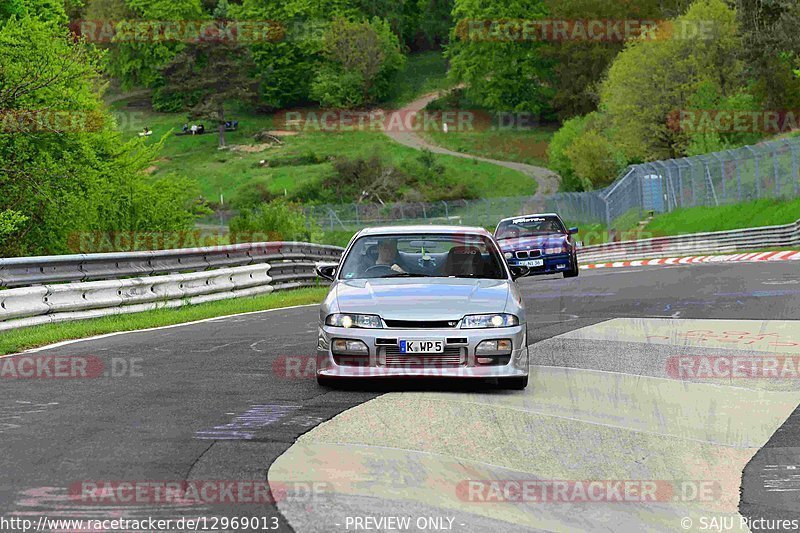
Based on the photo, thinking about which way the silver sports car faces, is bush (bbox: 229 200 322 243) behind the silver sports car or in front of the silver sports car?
behind

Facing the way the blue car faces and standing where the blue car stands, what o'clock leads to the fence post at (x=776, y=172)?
The fence post is roughly at 7 o'clock from the blue car.

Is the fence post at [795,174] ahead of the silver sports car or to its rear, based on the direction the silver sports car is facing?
to the rear

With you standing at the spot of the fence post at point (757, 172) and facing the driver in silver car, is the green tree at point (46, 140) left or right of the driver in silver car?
right

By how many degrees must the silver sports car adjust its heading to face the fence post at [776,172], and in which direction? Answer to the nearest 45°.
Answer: approximately 180°

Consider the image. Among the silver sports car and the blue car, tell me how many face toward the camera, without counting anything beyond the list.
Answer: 2

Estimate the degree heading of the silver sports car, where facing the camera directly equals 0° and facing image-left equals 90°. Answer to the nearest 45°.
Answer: approximately 0°

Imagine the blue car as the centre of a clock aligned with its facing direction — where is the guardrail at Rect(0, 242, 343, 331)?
The guardrail is roughly at 1 o'clock from the blue car.

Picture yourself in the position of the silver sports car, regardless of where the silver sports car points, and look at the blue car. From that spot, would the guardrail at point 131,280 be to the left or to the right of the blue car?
left
